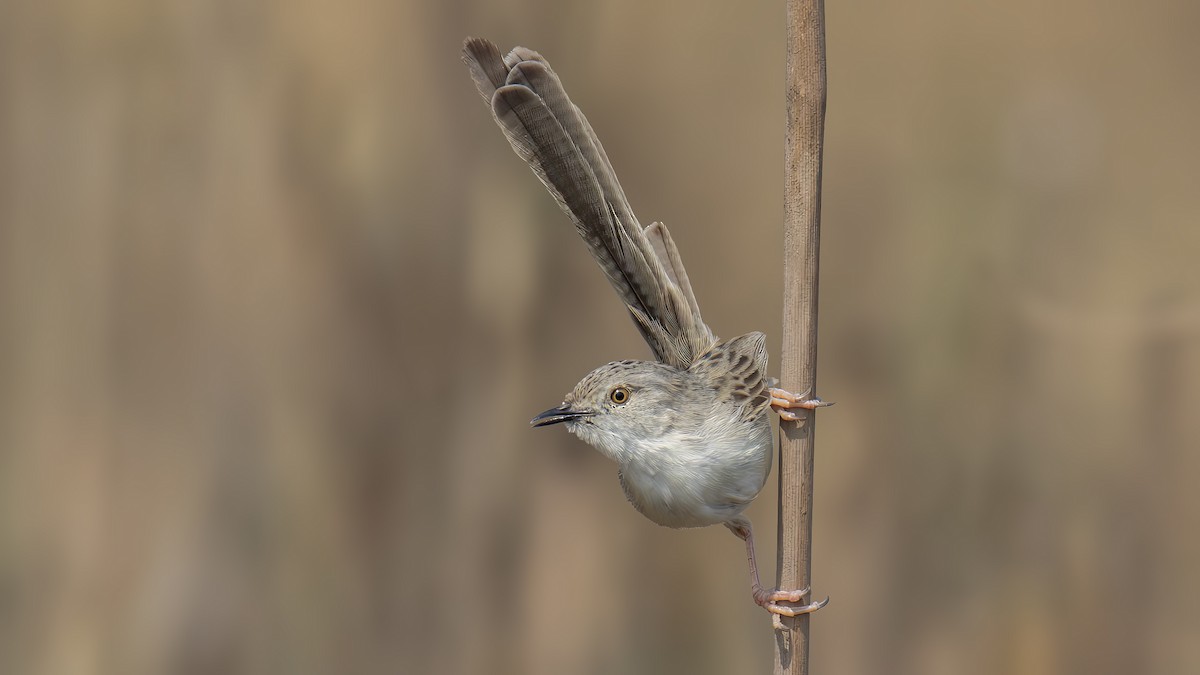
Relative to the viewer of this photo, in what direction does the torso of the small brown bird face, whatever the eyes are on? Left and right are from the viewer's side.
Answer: facing the viewer and to the left of the viewer
